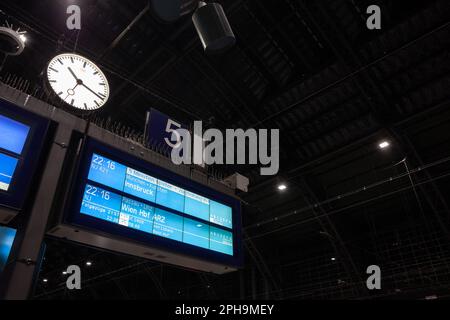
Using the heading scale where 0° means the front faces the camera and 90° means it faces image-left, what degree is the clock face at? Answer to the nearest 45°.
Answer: approximately 315°

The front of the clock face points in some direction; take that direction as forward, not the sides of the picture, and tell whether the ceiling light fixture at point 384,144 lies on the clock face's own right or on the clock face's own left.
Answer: on the clock face's own left

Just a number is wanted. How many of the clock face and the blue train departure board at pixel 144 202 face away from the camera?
0

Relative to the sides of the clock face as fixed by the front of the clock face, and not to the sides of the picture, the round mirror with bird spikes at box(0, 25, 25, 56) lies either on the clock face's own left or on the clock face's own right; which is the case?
on the clock face's own right

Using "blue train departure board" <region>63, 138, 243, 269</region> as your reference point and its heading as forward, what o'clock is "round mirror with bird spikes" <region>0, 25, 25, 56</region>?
The round mirror with bird spikes is roughly at 3 o'clock from the blue train departure board.

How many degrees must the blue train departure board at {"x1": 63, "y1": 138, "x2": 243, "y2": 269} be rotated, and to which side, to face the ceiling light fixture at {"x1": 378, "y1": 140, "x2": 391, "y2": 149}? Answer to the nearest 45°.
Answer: approximately 90° to its left

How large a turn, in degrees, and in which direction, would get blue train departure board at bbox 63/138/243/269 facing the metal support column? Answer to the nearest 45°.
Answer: approximately 90° to its right

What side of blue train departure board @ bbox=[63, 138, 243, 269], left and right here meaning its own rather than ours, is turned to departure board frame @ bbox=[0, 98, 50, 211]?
right
